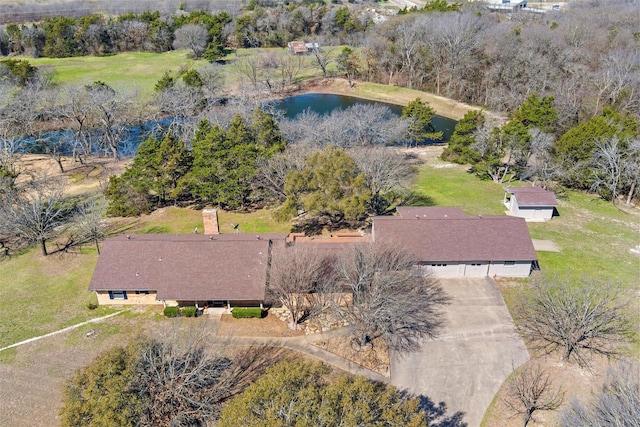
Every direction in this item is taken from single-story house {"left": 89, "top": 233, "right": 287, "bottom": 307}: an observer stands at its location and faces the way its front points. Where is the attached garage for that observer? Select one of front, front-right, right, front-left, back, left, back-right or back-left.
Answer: left

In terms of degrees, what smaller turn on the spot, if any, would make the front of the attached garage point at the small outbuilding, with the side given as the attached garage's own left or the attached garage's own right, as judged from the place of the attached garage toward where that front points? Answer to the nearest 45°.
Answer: approximately 135° to the attached garage's own left

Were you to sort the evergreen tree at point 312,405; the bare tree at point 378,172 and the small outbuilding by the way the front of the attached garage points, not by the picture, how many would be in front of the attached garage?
1

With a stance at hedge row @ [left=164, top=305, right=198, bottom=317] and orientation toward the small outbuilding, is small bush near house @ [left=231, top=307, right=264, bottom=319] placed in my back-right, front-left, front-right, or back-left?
front-right

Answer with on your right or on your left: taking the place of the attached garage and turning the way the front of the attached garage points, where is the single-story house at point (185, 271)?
on your right

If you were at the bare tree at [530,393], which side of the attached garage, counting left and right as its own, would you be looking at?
front

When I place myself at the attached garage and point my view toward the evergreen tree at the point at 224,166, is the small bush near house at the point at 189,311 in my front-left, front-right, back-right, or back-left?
front-left

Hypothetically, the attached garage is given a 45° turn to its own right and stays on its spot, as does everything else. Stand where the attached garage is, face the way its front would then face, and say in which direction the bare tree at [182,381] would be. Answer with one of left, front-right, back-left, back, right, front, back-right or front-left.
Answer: front

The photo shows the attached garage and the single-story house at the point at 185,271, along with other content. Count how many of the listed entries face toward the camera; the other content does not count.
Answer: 2

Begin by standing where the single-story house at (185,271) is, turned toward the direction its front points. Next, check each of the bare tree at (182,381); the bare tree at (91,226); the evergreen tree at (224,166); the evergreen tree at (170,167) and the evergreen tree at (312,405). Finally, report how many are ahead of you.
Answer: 2

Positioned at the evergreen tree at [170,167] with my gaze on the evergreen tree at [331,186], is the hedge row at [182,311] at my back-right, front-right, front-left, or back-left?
front-right

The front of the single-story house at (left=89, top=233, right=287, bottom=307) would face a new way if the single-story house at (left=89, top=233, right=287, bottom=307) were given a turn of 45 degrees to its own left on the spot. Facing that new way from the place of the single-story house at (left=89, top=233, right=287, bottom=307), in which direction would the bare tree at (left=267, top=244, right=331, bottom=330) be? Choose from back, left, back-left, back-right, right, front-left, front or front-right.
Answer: front

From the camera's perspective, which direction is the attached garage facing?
toward the camera

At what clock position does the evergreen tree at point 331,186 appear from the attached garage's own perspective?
The evergreen tree is roughly at 3 o'clock from the attached garage.

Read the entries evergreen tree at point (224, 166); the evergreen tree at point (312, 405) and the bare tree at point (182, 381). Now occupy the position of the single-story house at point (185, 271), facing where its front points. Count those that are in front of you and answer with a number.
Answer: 2
